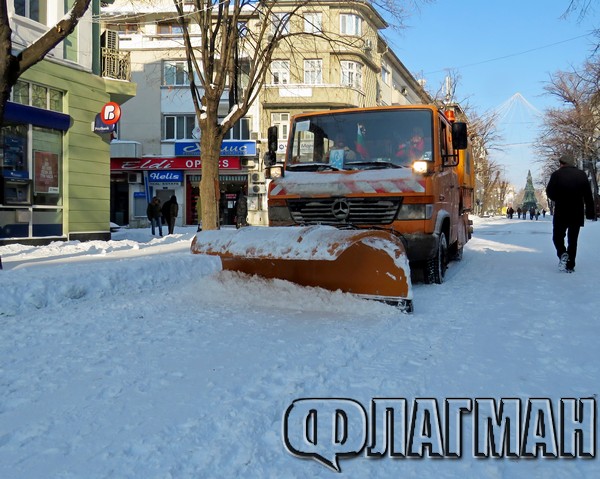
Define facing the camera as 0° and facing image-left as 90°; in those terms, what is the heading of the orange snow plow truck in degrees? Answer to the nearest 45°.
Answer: approximately 0°

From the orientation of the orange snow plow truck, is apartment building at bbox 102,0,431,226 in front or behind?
behind

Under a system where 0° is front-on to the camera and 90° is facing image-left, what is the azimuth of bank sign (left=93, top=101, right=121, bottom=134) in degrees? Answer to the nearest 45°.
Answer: approximately 0°

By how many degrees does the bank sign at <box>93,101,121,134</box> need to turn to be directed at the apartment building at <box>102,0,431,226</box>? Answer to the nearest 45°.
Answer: approximately 180°

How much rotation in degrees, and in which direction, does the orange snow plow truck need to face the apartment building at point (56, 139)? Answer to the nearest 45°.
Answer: approximately 135° to its right

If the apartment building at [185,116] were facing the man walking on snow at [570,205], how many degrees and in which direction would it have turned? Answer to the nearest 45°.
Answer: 0° — it already faces them
